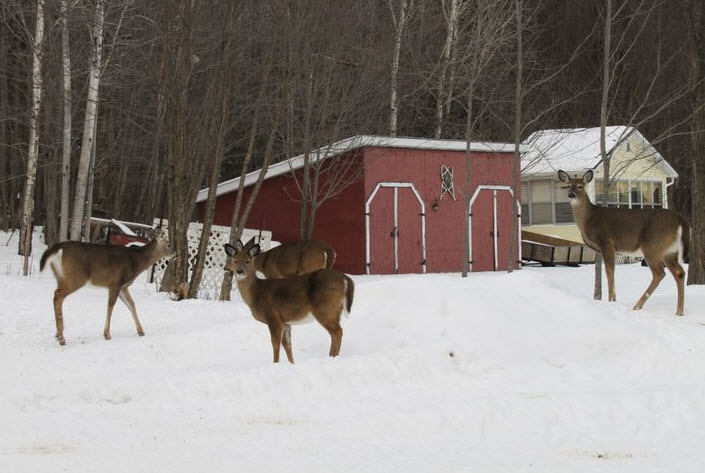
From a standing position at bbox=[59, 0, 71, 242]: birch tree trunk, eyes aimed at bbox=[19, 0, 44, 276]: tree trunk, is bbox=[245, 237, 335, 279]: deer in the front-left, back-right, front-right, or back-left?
back-left

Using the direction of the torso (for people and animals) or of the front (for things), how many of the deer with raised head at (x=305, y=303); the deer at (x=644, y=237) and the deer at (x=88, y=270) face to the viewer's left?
2

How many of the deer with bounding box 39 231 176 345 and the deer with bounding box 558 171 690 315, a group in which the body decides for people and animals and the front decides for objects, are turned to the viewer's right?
1

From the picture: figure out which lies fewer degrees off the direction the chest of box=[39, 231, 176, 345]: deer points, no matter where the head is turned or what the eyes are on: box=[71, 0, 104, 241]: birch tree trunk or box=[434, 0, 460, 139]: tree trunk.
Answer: the tree trunk

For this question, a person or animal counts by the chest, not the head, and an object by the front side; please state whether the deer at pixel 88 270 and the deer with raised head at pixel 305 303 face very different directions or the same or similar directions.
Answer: very different directions

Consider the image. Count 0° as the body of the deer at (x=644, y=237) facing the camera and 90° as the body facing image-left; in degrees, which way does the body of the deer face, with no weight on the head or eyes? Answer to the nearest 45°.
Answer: approximately 90°

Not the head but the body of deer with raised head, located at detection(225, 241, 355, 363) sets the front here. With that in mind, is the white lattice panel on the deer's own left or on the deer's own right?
on the deer's own right

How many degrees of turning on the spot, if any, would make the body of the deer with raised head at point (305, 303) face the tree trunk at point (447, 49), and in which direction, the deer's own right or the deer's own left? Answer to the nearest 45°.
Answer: approximately 90° to the deer's own right

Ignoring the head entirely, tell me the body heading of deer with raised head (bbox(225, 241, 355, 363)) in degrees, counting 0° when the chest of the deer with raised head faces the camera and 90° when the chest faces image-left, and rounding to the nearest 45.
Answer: approximately 90°

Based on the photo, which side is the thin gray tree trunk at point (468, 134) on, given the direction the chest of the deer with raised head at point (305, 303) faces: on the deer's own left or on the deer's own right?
on the deer's own right

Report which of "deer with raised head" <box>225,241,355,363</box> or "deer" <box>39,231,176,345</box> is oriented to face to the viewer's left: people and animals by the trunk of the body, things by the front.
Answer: the deer with raised head

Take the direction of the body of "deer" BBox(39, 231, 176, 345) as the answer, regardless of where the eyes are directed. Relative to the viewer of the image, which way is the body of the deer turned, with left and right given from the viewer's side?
facing to the right of the viewer
